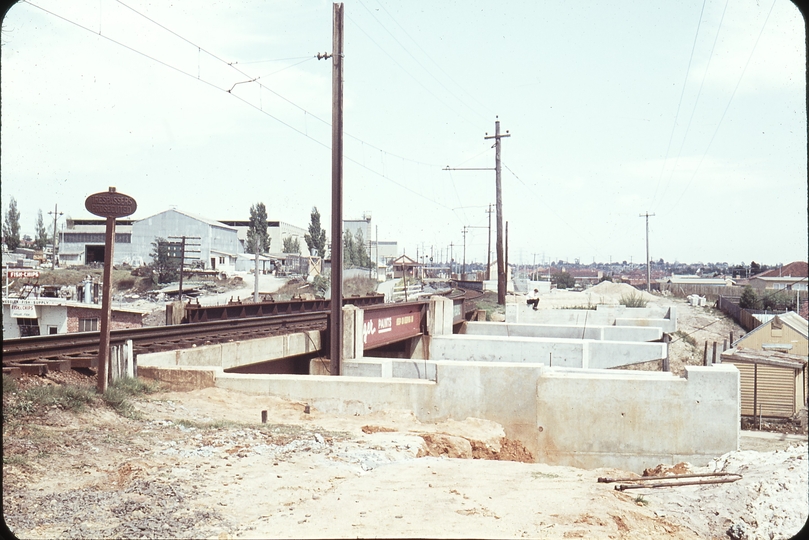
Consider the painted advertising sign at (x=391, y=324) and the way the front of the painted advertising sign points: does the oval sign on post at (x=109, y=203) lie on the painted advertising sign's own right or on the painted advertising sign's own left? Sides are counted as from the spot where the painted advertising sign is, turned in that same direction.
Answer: on the painted advertising sign's own right

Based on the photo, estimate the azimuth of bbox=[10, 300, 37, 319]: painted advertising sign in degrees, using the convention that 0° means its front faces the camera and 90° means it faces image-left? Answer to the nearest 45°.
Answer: approximately 0°

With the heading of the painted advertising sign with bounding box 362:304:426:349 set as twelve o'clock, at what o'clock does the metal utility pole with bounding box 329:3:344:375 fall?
The metal utility pole is roughly at 2 o'clock from the painted advertising sign.

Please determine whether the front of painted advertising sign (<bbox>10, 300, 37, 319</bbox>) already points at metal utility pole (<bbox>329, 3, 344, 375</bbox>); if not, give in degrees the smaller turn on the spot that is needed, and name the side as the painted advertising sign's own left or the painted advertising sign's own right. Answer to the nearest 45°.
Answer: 0° — it already faces it

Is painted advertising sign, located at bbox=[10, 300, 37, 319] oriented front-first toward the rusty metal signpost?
yes

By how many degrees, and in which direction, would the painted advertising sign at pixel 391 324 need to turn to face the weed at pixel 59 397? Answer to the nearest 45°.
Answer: approximately 45° to its right

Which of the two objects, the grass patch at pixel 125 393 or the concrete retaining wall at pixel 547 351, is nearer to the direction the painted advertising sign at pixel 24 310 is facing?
the grass patch

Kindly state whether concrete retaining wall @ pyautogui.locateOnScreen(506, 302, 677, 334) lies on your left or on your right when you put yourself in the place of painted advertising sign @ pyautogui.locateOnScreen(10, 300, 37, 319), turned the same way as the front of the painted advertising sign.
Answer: on your left

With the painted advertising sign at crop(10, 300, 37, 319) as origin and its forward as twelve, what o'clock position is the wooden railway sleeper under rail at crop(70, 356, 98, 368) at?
The wooden railway sleeper under rail is roughly at 12 o'clock from the painted advertising sign.
